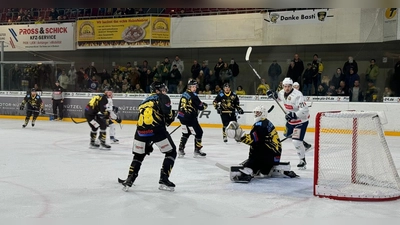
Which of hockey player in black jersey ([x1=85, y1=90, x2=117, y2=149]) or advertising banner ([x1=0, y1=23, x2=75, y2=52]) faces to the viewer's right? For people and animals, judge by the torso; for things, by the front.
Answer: the hockey player in black jersey

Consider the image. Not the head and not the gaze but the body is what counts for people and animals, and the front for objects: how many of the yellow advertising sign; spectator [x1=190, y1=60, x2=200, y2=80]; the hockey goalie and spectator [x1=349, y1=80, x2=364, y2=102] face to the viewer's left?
1

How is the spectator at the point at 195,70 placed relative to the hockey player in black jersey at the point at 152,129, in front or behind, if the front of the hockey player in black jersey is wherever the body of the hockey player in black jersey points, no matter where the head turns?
in front

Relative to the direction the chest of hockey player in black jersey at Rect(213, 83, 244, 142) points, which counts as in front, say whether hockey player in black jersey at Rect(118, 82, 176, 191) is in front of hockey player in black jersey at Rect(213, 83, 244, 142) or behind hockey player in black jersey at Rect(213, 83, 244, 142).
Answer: in front

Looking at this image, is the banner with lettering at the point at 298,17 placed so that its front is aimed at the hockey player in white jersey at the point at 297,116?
yes

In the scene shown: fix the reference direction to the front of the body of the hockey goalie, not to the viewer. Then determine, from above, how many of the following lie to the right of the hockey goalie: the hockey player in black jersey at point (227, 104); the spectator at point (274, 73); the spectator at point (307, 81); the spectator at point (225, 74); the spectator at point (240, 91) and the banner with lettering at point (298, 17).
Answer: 6

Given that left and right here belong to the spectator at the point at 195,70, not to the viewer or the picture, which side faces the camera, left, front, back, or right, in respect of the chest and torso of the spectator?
front

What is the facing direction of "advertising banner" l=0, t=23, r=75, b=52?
toward the camera

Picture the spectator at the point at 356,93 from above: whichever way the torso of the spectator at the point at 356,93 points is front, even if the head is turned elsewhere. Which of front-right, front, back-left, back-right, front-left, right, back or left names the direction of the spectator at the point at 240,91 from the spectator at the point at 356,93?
right

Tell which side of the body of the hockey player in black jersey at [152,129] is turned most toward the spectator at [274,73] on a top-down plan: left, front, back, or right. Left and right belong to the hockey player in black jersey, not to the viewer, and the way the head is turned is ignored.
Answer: front

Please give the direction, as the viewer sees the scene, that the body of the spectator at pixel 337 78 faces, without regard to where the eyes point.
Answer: toward the camera
